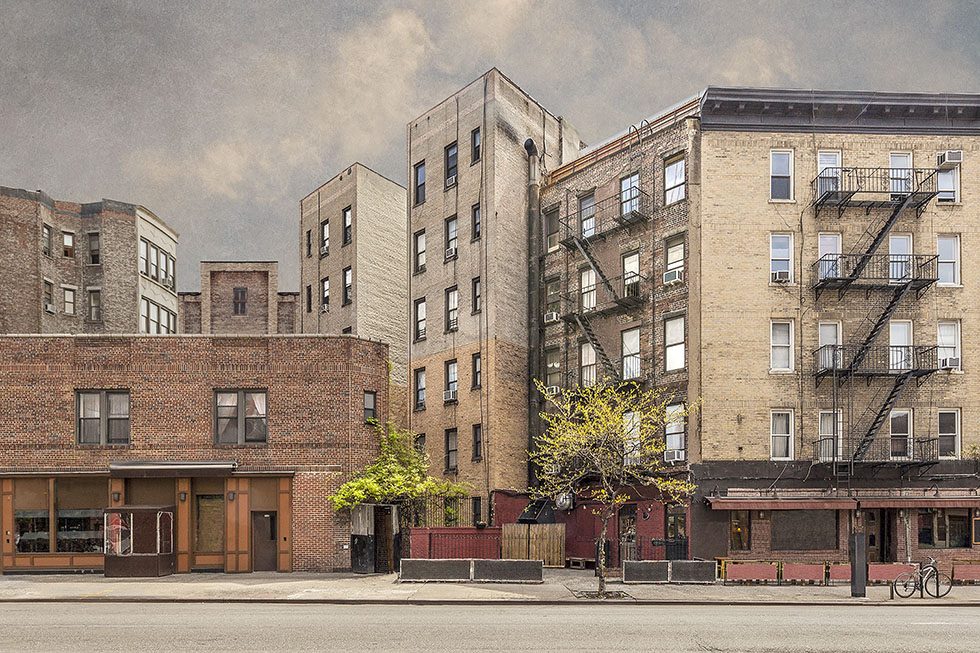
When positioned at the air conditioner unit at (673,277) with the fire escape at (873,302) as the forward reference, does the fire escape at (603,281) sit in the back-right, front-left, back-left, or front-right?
back-left

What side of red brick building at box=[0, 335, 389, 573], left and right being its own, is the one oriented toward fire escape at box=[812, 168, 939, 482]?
left

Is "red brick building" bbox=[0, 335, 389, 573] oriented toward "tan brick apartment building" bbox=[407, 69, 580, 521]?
no

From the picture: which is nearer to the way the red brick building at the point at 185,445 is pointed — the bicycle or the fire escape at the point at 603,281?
the bicycle

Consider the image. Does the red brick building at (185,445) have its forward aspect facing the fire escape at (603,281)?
no

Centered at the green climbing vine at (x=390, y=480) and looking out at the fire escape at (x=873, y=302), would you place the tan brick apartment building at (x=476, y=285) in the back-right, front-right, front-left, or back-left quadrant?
front-left

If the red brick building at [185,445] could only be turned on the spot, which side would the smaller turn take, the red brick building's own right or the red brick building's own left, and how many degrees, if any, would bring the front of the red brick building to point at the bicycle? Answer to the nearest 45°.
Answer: approximately 45° to the red brick building's own left

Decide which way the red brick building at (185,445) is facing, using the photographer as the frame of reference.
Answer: facing the viewer

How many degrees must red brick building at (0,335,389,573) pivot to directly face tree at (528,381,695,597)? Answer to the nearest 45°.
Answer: approximately 90° to its left

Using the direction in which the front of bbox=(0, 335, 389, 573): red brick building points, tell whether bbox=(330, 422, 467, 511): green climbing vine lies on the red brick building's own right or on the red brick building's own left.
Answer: on the red brick building's own left
